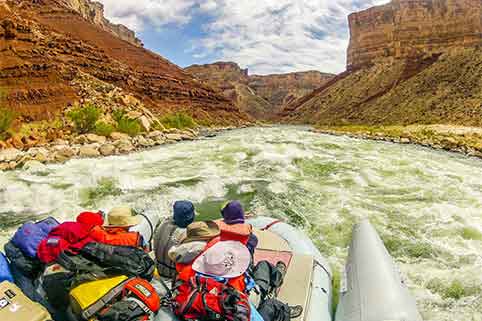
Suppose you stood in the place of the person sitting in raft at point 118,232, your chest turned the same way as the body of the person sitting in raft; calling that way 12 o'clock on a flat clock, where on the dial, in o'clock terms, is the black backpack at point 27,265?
The black backpack is roughly at 8 o'clock from the person sitting in raft.

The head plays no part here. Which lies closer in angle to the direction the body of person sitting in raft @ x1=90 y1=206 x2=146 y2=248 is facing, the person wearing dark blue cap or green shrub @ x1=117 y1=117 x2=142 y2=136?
the green shrub

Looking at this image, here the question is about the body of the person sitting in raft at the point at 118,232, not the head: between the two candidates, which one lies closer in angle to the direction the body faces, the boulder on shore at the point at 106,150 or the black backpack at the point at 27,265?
the boulder on shore

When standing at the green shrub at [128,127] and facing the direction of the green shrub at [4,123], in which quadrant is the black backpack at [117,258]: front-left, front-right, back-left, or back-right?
front-left

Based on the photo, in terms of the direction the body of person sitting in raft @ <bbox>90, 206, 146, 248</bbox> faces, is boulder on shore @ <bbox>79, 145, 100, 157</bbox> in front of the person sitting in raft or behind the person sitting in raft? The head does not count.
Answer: in front

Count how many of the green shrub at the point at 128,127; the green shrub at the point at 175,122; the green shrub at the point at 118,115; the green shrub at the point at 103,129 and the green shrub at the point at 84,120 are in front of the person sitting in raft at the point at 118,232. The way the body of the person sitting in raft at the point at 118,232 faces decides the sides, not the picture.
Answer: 5

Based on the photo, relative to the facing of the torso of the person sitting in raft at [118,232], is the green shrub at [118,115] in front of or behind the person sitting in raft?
in front

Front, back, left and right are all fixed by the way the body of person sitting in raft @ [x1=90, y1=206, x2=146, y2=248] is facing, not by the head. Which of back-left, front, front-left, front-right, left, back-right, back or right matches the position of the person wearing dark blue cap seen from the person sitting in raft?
front-right

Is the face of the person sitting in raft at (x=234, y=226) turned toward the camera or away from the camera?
away from the camera

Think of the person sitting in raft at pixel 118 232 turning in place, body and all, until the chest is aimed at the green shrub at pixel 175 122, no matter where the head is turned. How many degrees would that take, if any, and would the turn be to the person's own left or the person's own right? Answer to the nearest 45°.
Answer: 0° — they already face it

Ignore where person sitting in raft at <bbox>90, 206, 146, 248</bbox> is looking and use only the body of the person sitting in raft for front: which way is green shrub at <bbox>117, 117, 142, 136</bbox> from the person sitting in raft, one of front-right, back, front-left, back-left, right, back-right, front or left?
front

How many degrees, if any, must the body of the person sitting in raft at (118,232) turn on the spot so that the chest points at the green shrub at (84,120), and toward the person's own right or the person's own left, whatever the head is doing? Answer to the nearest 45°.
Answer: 0° — they already face it

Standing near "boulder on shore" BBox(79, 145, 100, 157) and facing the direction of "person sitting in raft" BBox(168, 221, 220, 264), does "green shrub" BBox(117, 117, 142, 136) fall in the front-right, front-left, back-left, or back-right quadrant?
back-left

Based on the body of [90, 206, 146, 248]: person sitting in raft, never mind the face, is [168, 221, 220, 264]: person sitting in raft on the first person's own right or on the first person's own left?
on the first person's own right

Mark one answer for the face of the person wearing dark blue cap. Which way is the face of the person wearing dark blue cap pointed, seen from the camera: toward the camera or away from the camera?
away from the camera

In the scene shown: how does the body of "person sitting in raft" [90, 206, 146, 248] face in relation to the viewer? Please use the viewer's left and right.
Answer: facing away from the viewer

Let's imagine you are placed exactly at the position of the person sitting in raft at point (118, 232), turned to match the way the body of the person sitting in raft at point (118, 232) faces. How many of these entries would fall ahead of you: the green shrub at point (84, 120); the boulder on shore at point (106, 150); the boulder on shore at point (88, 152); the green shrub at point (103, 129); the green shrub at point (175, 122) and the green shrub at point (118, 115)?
6

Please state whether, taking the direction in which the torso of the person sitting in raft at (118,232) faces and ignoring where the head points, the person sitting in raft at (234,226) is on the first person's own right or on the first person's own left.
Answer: on the first person's own right
